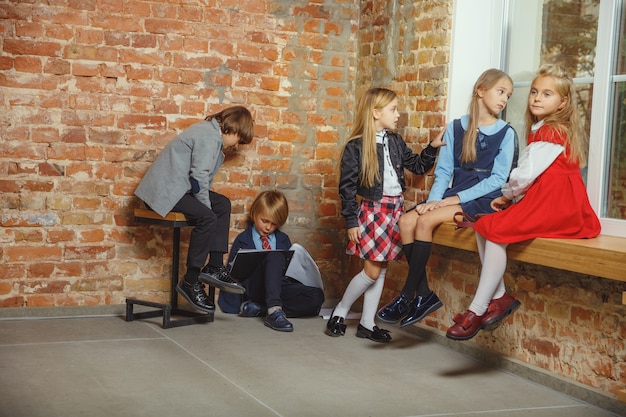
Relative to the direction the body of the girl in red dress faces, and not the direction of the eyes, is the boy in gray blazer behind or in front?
in front

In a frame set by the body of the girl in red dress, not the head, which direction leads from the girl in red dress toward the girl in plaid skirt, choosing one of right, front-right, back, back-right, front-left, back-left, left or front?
front-right

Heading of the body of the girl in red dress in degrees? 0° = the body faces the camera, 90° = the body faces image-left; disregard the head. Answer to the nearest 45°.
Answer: approximately 90°

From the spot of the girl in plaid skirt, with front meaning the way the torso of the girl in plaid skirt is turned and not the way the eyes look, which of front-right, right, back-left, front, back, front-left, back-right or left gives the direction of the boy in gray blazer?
back-right

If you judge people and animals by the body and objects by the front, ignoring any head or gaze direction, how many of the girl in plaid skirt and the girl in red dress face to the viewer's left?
1

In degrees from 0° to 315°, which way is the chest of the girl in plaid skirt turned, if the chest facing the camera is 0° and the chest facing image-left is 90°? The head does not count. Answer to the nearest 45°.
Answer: approximately 315°

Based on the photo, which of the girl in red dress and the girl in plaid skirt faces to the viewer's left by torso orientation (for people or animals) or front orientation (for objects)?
the girl in red dress

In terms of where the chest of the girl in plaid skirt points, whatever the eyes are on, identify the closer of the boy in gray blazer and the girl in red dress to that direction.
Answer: the girl in red dress
